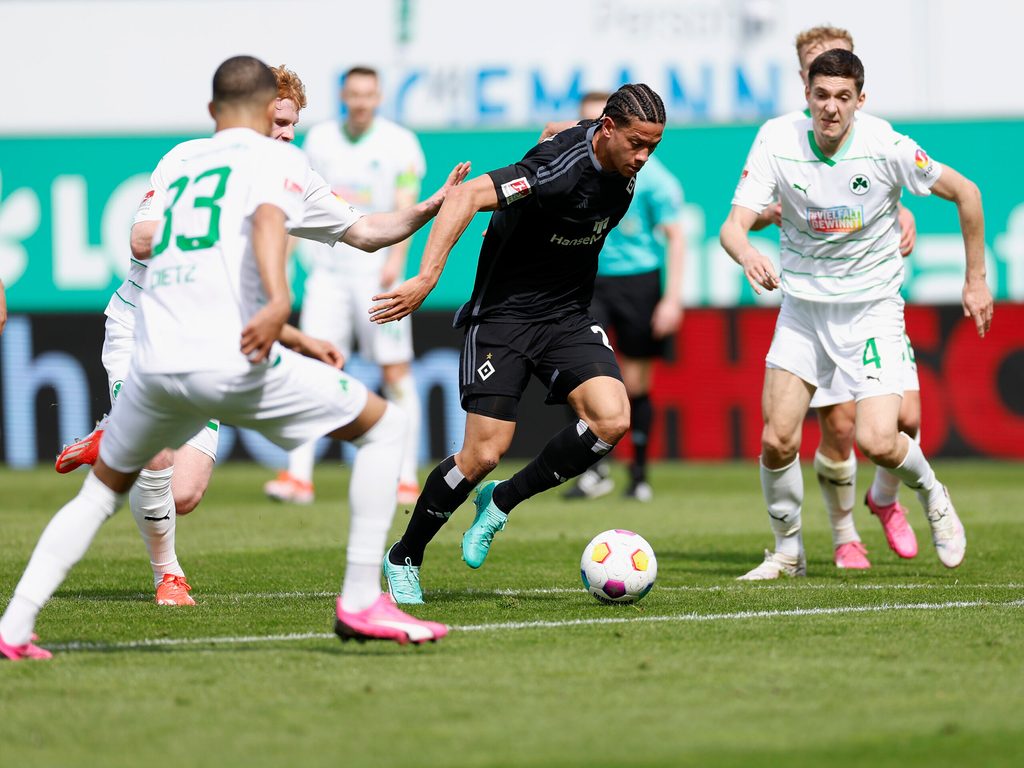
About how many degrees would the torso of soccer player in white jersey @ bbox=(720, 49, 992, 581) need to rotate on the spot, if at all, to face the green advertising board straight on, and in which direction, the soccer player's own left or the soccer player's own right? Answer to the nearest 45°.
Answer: approximately 135° to the soccer player's own right

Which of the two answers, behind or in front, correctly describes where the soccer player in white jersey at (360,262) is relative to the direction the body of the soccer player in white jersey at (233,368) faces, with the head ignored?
in front

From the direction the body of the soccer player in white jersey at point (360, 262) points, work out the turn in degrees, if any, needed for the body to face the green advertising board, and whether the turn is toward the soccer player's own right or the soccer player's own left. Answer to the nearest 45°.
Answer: approximately 135° to the soccer player's own right

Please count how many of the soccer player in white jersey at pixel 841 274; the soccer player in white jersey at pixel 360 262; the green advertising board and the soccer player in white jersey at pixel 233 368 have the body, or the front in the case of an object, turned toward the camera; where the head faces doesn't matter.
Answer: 3

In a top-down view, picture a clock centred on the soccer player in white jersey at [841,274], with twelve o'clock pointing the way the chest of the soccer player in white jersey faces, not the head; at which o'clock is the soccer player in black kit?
The soccer player in black kit is roughly at 2 o'clock from the soccer player in white jersey.

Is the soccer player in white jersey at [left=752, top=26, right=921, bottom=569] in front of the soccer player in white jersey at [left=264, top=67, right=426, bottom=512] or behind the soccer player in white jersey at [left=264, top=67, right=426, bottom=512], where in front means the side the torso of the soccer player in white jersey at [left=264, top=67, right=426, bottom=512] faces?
in front
